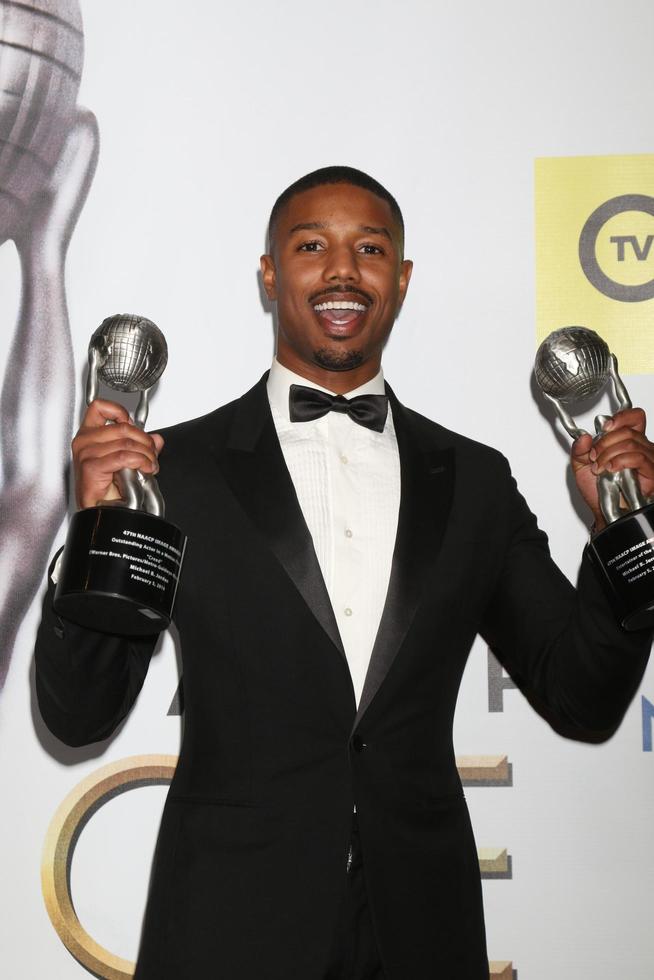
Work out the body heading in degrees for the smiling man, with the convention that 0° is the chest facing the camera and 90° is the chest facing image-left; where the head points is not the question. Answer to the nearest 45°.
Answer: approximately 0°
